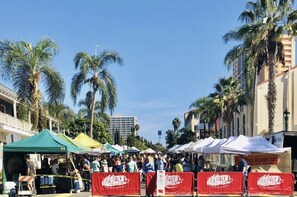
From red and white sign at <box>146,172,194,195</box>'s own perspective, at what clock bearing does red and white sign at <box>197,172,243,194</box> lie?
red and white sign at <box>197,172,243,194</box> is roughly at 9 o'clock from red and white sign at <box>146,172,194,195</box>.

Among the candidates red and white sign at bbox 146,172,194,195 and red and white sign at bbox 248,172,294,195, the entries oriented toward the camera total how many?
2

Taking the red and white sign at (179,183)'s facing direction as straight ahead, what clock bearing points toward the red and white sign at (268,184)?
the red and white sign at (268,184) is roughly at 9 o'clock from the red and white sign at (179,183).

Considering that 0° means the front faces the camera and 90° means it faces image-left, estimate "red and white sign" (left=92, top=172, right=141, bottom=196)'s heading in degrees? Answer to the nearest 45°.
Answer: approximately 0°

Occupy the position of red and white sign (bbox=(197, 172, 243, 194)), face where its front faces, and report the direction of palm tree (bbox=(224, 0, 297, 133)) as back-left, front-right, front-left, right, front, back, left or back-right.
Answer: back

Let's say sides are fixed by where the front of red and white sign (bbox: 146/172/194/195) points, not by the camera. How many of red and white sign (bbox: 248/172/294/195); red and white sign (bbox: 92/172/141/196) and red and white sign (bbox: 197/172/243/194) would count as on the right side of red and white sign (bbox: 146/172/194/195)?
1
